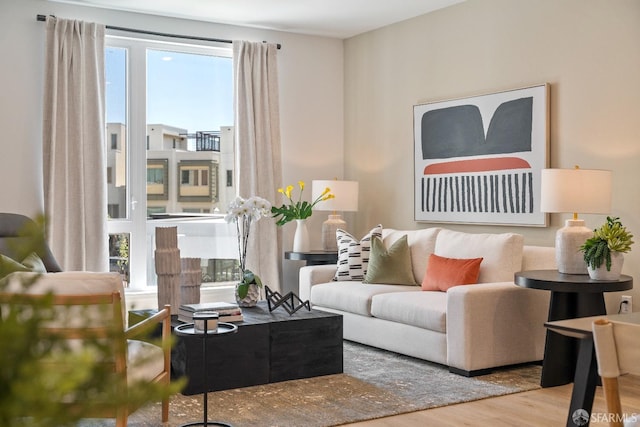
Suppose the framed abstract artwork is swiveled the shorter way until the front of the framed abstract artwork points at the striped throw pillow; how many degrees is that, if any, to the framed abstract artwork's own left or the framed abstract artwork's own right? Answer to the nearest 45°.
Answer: approximately 45° to the framed abstract artwork's own right

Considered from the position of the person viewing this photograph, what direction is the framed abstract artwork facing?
facing the viewer and to the left of the viewer

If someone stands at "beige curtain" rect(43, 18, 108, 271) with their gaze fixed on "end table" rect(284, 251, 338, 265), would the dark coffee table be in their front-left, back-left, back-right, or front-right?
front-right

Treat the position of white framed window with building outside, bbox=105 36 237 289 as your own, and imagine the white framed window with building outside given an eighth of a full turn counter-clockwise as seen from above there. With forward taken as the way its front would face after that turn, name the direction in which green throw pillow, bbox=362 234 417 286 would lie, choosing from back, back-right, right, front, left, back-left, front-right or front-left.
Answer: front

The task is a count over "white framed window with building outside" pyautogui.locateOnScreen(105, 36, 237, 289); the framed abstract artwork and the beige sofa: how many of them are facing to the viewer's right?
0

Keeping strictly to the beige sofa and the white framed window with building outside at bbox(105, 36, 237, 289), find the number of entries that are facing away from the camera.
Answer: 0

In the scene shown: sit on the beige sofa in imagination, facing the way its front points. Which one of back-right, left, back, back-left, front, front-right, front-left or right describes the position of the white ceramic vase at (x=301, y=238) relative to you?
right

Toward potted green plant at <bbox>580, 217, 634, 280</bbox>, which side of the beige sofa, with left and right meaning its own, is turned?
left

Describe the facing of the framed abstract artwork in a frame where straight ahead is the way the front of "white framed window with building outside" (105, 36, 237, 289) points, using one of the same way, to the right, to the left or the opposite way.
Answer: to the right

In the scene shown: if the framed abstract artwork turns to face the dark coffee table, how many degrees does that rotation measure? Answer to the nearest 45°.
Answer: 0° — it already faces it

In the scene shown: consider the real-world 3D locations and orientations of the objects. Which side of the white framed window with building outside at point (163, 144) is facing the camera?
front

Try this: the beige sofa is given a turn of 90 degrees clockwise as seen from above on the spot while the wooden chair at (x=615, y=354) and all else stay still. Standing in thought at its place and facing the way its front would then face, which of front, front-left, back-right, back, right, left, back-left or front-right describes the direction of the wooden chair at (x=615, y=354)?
back-left

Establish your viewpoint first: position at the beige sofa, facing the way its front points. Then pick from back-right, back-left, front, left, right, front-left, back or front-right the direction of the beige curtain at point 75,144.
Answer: front-right

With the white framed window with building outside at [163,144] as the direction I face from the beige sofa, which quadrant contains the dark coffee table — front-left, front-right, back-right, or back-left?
front-left

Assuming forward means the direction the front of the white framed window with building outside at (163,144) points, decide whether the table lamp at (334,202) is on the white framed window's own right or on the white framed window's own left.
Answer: on the white framed window's own left

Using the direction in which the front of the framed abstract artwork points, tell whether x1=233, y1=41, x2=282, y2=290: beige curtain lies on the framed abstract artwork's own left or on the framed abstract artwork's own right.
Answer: on the framed abstract artwork's own right
